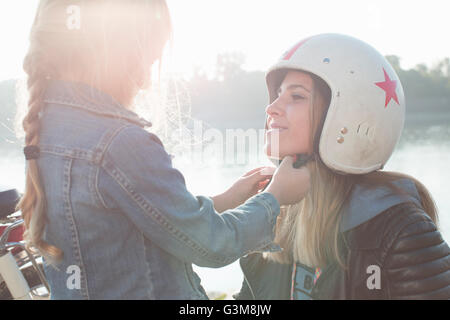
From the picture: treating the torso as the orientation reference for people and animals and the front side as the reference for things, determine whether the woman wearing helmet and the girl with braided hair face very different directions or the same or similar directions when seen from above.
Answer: very different directions

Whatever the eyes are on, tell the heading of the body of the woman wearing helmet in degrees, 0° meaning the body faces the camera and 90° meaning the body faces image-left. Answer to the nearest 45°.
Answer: approximately 45°

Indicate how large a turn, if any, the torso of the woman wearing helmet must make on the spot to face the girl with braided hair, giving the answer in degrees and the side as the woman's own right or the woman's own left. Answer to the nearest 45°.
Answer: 0° — they already face them

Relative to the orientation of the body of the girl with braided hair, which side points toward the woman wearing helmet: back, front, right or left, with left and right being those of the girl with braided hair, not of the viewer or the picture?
front

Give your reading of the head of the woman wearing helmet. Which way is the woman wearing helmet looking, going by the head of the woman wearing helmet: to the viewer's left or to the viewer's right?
to the viewer's left

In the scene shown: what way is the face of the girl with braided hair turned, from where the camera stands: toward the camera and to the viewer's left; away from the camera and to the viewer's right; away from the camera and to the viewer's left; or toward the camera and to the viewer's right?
away from the camera and to the viewer's right

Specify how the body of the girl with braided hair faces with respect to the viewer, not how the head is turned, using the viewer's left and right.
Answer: facing away from the viewer and to the right of the viewer
